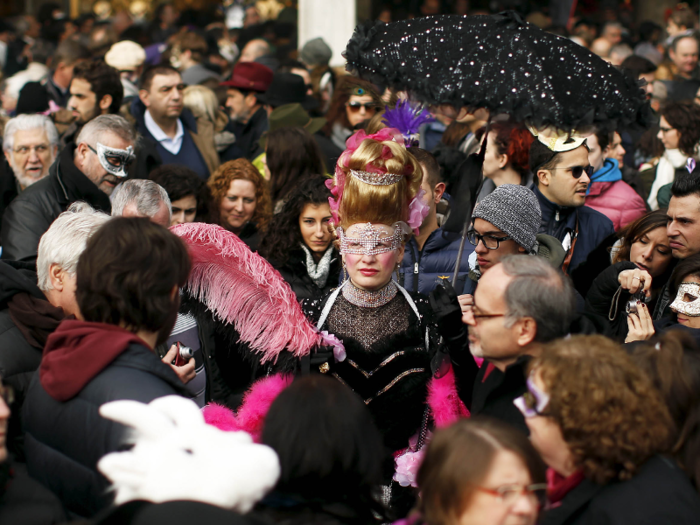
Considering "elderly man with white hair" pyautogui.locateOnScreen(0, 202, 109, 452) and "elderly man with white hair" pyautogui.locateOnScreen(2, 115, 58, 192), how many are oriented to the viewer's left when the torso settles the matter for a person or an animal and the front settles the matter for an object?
0

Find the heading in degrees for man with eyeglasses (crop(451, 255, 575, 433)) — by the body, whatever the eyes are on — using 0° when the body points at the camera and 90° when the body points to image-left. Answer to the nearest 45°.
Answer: approximately 90°

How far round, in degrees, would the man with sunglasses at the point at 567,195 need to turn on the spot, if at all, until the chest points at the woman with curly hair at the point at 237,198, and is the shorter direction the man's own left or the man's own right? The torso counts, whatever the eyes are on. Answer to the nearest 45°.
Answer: approximately 135° to the man's own right

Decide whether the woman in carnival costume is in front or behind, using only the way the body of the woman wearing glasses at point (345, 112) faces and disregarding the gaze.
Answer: in front

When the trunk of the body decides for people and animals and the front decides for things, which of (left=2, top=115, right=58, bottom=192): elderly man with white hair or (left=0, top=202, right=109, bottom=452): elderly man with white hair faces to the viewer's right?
(left=0, top=202, right=109, bottom=452): elderly man with white hair

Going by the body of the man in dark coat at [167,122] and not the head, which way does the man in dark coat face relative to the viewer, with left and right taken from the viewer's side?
facing the viewer and to the right of the viewer

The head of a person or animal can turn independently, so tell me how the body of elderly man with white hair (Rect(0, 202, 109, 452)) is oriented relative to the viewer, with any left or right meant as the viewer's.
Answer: facing to the right of the viewer

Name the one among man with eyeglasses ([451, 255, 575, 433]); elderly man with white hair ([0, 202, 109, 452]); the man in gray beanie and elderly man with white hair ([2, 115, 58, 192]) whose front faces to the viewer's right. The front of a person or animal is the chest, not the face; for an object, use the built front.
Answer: elderly man with white hair ([0, 202, 109, 452])

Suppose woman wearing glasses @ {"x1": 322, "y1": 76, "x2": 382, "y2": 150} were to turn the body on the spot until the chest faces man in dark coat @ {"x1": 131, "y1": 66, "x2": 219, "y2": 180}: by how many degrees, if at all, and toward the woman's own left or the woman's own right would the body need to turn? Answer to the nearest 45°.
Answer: approximately 90° to the woman's own right

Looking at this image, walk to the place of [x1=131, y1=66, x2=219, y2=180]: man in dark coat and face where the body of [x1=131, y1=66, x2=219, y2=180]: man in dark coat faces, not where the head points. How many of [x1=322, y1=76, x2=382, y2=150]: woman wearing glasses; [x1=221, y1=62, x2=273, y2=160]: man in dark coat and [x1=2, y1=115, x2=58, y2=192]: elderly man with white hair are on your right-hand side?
1

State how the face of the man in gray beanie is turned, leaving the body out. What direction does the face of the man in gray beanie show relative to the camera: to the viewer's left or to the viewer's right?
to the viewer's left
